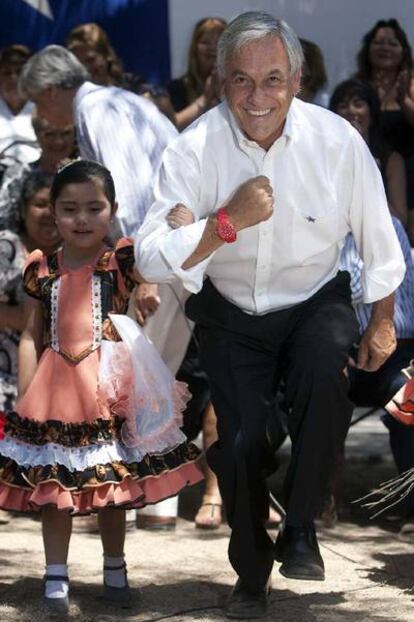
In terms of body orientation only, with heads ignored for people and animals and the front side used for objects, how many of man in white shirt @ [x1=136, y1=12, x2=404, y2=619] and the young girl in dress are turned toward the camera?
2

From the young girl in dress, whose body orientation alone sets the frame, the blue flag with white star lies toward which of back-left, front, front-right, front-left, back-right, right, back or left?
back

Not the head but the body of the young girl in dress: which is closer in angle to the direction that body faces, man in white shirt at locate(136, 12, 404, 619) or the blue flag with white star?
the man in white shirt

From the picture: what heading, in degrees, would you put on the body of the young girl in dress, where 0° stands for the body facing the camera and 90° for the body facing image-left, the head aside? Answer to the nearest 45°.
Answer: approximately 0°

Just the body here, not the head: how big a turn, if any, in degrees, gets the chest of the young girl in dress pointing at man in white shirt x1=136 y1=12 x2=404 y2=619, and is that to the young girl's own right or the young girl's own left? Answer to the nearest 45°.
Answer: approximately 90° to the young girl's own left

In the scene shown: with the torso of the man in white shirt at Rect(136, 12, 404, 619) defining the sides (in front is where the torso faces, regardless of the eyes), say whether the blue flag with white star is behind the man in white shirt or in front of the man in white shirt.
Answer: behind

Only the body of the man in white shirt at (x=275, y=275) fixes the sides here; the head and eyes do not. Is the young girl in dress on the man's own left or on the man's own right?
on the man's own right

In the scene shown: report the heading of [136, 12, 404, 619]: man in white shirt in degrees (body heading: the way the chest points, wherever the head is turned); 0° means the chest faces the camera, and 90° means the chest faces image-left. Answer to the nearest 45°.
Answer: approximately 0°
